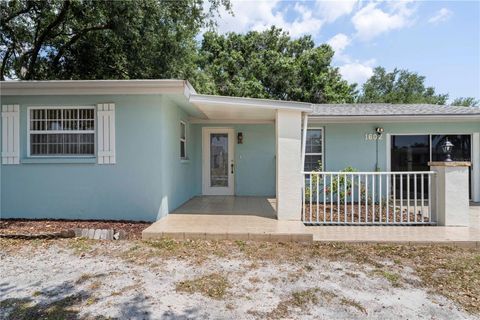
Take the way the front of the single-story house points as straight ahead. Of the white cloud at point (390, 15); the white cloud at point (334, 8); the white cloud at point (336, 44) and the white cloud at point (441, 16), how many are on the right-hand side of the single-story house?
0

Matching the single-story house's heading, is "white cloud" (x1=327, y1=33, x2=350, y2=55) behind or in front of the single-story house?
behind

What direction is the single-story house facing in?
toward the camera

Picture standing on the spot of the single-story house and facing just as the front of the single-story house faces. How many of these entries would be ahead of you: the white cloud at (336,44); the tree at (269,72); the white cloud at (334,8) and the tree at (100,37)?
0

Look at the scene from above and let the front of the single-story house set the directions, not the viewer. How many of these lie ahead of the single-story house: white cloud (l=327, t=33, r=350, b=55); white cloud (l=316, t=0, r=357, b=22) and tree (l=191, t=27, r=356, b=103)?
0

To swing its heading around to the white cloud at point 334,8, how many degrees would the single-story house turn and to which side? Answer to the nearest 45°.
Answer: approximately 135° to its left

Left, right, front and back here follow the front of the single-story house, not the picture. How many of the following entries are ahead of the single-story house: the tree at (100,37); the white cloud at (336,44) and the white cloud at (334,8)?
0

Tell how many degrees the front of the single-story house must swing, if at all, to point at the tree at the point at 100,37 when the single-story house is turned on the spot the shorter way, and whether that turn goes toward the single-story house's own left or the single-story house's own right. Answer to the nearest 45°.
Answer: approximately 135° to the single-story house's own right

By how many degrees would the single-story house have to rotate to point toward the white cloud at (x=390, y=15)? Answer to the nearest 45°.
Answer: approximately 135° to its left

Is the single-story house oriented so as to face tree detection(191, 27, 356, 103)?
no
